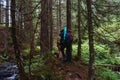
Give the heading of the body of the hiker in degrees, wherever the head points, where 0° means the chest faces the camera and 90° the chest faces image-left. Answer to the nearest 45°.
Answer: approximately 180°
